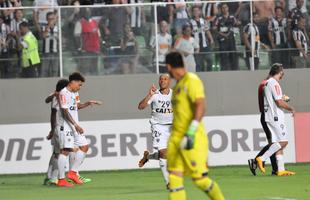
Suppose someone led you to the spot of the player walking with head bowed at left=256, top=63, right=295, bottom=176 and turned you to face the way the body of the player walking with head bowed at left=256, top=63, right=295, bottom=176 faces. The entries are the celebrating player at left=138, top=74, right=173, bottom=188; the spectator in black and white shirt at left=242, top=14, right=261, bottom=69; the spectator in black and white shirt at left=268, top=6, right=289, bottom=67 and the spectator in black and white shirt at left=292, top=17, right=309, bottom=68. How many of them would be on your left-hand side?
3

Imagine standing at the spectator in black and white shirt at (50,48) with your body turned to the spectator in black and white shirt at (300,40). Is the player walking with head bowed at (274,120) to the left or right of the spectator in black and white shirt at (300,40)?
right

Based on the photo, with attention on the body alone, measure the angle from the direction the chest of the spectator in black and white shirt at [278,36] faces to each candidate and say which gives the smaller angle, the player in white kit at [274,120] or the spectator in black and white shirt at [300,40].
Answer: the player in white kit

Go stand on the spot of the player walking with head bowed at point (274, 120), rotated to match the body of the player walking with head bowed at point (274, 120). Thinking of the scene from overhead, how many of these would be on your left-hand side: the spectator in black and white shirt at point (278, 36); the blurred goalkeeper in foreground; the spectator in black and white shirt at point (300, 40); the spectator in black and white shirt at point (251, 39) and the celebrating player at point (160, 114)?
3

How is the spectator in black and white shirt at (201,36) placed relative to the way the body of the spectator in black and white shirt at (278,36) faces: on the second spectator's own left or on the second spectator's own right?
on the second spectator's own right

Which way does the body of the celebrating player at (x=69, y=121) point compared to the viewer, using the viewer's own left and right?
facing the viewer and to the right of the viewer

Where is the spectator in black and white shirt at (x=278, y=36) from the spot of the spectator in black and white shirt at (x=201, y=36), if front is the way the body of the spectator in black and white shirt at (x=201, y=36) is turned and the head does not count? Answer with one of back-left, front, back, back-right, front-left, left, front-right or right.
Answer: left

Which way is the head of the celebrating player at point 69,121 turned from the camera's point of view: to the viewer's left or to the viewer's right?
to the viewer's right

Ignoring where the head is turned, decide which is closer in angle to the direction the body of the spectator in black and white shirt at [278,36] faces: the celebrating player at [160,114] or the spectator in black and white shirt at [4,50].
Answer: the celebrating player

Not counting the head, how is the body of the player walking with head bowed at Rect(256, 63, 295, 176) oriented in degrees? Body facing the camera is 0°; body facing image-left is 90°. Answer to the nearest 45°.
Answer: approximately 270°

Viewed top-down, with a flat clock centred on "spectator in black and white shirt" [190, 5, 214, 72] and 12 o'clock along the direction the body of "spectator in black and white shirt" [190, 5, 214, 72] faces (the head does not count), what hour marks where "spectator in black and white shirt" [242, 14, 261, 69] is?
"spectator in black and white shirt" [242, 14, 261, 69] is roughly at 9 o'clock from "spectator in black and white shirt" [190, 5, 214, 72].

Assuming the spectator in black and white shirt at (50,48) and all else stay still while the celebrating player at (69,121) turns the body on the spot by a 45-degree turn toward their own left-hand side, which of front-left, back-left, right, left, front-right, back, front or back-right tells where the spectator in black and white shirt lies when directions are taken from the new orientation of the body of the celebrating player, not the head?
left

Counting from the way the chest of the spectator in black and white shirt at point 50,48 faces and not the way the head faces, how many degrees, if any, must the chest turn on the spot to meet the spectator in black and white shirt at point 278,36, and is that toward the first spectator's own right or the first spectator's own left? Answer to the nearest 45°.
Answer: approximately 90° to the first spectator's own left

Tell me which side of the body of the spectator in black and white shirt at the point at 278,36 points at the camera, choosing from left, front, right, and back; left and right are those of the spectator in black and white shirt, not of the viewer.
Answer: front

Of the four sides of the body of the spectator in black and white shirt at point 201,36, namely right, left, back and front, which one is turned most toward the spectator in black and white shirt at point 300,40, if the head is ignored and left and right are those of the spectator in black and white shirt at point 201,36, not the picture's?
left
